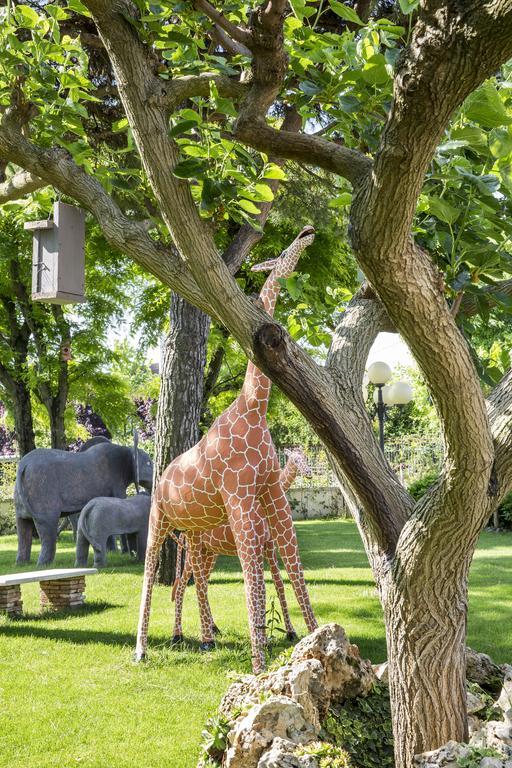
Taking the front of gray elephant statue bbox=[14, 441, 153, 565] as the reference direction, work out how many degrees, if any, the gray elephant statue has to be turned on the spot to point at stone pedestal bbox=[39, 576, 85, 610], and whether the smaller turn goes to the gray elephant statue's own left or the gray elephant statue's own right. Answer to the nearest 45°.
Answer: approximately 135° to the gray elephant statue's own right

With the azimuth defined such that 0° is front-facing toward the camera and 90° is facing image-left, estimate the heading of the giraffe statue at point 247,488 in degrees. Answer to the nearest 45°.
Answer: approximately 315°

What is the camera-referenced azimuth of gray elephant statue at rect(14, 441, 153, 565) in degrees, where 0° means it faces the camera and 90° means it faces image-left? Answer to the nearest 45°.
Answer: approximately 225°

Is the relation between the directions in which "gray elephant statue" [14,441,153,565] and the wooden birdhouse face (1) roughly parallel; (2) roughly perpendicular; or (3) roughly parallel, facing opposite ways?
roughly perpendicular

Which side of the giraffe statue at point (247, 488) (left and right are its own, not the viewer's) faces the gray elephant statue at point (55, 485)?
back

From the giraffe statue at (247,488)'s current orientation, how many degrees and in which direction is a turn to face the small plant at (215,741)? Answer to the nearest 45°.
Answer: approximately 45° to its right

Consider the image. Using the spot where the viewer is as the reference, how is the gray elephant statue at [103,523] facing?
facing away from the viewer and to the right of the viewer
